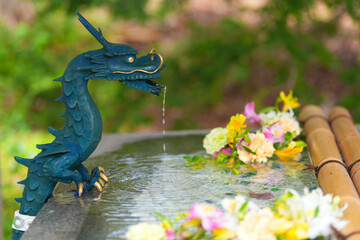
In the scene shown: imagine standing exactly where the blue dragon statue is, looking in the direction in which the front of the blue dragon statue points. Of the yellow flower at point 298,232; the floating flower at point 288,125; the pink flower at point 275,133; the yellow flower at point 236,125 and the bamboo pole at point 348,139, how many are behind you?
0

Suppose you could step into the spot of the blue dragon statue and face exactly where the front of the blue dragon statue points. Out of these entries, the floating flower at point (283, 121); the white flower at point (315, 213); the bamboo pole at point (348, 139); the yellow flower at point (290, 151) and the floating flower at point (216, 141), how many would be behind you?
0

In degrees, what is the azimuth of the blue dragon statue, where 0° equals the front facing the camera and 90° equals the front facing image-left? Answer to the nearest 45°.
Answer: approximately 270°

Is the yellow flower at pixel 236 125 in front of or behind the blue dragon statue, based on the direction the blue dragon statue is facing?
in front

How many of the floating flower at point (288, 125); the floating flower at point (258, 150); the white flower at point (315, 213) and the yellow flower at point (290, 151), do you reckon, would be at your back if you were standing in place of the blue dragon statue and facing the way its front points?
0

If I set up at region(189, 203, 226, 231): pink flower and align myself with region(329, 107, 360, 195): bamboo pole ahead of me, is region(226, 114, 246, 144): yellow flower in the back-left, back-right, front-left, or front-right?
front-left

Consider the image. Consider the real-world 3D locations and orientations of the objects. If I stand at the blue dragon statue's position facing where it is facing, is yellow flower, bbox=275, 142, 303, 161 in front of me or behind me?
in front

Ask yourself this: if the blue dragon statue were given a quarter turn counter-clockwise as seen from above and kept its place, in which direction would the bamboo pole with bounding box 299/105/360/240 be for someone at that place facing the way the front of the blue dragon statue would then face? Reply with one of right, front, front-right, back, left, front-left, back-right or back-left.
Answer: right

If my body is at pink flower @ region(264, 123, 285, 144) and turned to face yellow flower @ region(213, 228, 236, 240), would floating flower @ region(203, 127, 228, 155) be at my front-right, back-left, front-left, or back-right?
front-right

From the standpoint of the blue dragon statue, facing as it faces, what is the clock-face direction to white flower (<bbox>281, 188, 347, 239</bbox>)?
The white flower is roughly at 1 o'clock from the blue dragon statue.

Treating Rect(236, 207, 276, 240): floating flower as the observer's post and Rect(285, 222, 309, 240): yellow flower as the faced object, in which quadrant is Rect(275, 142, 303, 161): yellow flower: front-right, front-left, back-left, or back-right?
front-left

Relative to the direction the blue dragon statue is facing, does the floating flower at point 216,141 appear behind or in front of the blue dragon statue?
in front
